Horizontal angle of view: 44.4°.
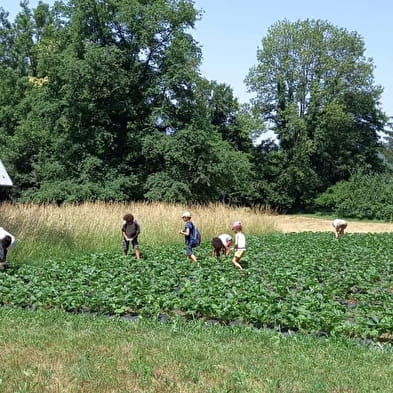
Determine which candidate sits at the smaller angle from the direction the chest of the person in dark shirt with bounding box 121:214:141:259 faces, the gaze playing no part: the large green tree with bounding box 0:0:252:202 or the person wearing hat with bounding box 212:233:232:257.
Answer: the person wearing hat

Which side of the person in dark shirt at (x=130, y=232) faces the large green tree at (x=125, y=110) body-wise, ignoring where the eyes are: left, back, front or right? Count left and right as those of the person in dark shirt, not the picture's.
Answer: back

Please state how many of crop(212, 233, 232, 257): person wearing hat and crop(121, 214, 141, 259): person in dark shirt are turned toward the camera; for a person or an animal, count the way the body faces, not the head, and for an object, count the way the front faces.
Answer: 1

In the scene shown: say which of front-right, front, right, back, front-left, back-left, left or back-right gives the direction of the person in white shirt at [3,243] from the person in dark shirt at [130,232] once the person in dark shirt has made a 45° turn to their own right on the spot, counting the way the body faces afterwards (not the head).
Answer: front

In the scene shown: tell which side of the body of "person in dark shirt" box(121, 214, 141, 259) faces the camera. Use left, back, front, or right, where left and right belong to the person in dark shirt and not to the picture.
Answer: front

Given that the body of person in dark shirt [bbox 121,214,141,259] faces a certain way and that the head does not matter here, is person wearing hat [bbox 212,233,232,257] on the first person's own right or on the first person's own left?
on the first person's own left
